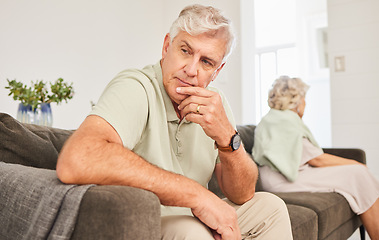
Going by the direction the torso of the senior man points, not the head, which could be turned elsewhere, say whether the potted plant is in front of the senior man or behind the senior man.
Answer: behind

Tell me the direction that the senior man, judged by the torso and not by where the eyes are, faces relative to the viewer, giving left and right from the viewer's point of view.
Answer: facing the viewer and to the right of the viewer

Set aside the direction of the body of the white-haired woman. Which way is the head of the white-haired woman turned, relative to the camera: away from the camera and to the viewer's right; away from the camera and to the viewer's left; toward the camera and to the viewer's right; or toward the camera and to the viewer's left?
away from the camera and to the viewer's right

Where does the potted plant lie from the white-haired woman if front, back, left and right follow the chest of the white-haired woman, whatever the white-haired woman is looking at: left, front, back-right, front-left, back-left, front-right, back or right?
back

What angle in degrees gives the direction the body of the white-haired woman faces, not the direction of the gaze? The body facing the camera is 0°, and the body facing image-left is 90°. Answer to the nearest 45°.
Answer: approximately 225°

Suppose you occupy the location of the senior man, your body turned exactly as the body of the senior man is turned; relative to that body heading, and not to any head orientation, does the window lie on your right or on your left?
on your left

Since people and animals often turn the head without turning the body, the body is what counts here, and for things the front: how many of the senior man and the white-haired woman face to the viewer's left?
0

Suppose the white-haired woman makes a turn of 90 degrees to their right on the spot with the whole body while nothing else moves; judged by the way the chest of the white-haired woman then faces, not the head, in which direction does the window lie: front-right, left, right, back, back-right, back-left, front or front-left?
back-left

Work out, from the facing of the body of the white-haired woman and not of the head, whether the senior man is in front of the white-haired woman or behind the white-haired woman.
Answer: behind
